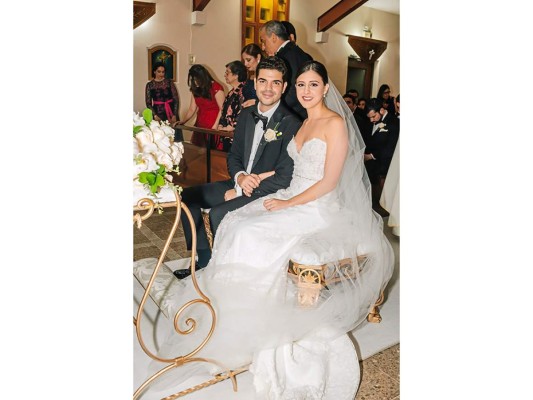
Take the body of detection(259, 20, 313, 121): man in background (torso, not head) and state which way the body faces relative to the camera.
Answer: to the viewer's left

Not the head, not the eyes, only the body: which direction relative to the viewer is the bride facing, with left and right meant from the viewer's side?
facing the viewer and to the left of the viewer

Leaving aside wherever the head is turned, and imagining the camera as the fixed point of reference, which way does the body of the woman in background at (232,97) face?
to the viewer's left

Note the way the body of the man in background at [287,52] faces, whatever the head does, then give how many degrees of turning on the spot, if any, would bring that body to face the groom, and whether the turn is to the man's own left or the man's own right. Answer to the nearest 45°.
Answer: approximately 90° to the man's own left

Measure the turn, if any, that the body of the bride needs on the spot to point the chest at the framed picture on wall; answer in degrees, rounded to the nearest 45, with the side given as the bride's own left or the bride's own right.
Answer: approximately 135° to the bride's own right

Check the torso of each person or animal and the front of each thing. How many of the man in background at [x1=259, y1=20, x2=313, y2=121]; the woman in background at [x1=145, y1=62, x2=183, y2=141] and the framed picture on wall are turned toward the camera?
2

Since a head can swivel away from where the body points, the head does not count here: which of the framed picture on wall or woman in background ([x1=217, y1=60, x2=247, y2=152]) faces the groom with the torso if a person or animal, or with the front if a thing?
the framed picture on wall

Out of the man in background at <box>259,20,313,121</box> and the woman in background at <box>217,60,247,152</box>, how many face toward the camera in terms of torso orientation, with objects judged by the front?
0

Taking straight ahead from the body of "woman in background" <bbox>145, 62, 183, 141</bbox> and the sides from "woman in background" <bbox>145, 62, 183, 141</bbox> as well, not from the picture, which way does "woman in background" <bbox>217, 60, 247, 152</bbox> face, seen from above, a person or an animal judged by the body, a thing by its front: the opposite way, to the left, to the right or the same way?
to the right

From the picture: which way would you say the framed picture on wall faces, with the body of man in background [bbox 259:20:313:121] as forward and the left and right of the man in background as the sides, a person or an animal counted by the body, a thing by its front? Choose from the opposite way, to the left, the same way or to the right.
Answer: to the left

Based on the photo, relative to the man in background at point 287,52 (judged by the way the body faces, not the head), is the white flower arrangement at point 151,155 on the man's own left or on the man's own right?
on the man's own left
